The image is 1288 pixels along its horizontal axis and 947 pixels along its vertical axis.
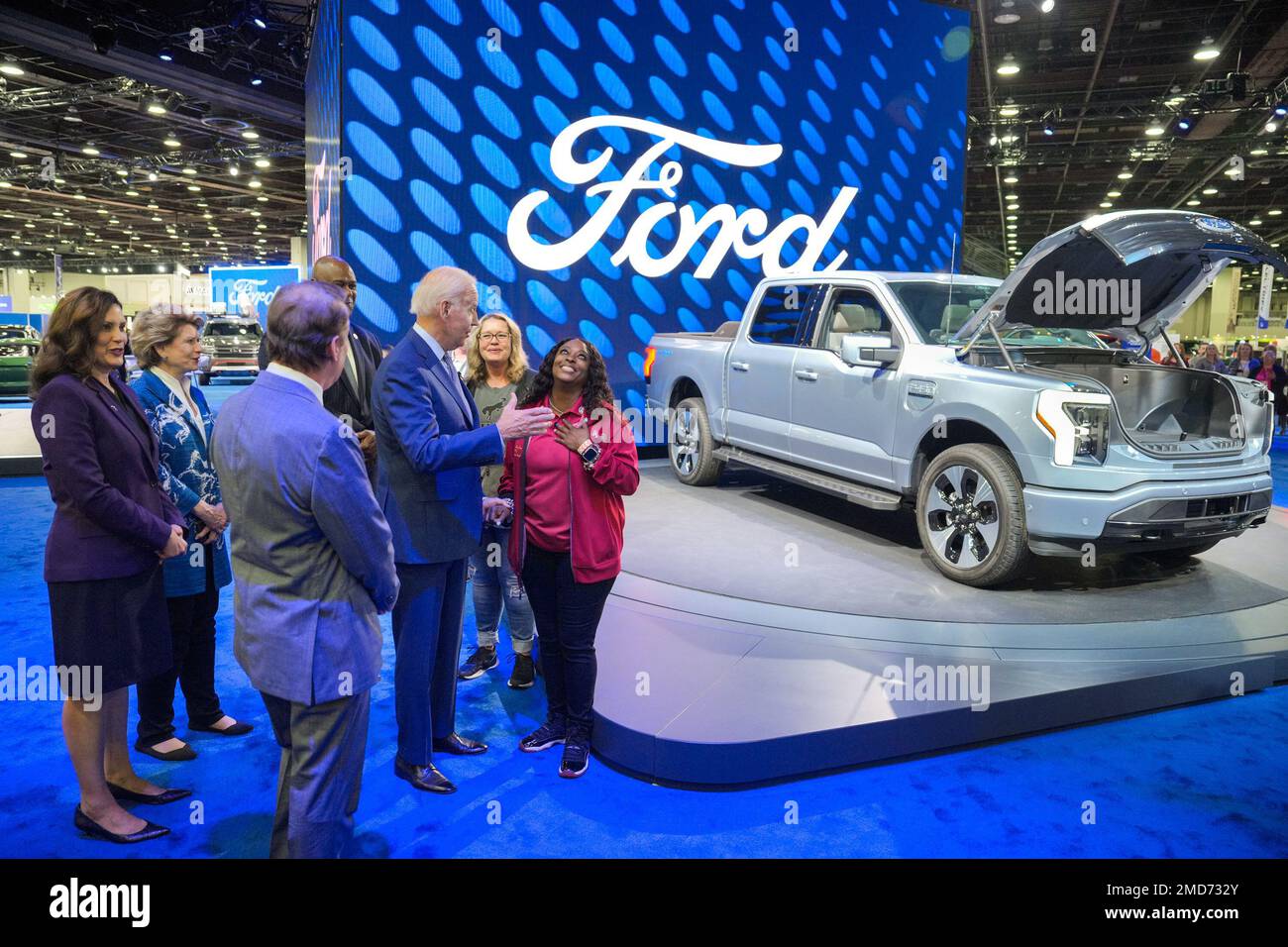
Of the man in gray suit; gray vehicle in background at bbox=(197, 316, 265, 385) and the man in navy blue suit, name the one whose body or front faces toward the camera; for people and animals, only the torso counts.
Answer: the gray vehicle in background

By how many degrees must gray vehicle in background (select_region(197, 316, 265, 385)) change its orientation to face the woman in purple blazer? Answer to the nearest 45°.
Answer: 0° — it already faces them

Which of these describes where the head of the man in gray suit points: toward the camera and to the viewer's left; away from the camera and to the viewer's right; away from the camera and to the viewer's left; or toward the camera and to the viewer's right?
away from the camera and to the viewer's right

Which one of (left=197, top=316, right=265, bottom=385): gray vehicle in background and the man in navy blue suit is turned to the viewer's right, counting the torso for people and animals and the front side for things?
the man in navy blue suit

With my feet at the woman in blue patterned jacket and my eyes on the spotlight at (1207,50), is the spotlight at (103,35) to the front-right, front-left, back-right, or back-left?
front-left

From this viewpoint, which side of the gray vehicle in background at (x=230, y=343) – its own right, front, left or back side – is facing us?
front

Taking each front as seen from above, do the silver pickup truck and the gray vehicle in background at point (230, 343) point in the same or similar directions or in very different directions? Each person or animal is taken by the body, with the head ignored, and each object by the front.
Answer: same or similar directions

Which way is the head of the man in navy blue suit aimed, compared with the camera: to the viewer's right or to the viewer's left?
to the viewer's right

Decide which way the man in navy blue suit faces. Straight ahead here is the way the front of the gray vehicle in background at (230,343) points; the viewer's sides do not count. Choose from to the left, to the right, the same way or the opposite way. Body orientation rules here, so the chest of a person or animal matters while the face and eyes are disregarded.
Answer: to the left

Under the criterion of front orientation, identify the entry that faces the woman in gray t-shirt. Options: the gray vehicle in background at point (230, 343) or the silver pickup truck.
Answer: the gray vehicle in background

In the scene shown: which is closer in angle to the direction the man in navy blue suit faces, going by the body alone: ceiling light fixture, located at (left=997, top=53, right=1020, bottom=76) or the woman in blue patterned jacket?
the ceiling light fixture

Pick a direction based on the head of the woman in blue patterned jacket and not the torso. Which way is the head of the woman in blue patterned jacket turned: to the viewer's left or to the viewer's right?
to the viewer's right

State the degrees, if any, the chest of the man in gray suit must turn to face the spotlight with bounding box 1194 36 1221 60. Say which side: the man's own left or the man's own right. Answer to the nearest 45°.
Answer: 0° — they already face it

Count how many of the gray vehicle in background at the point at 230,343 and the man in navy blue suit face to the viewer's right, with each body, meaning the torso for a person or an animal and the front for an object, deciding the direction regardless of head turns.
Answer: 1

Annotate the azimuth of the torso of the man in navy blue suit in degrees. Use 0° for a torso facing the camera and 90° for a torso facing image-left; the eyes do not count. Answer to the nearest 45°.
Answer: approximately 270°
